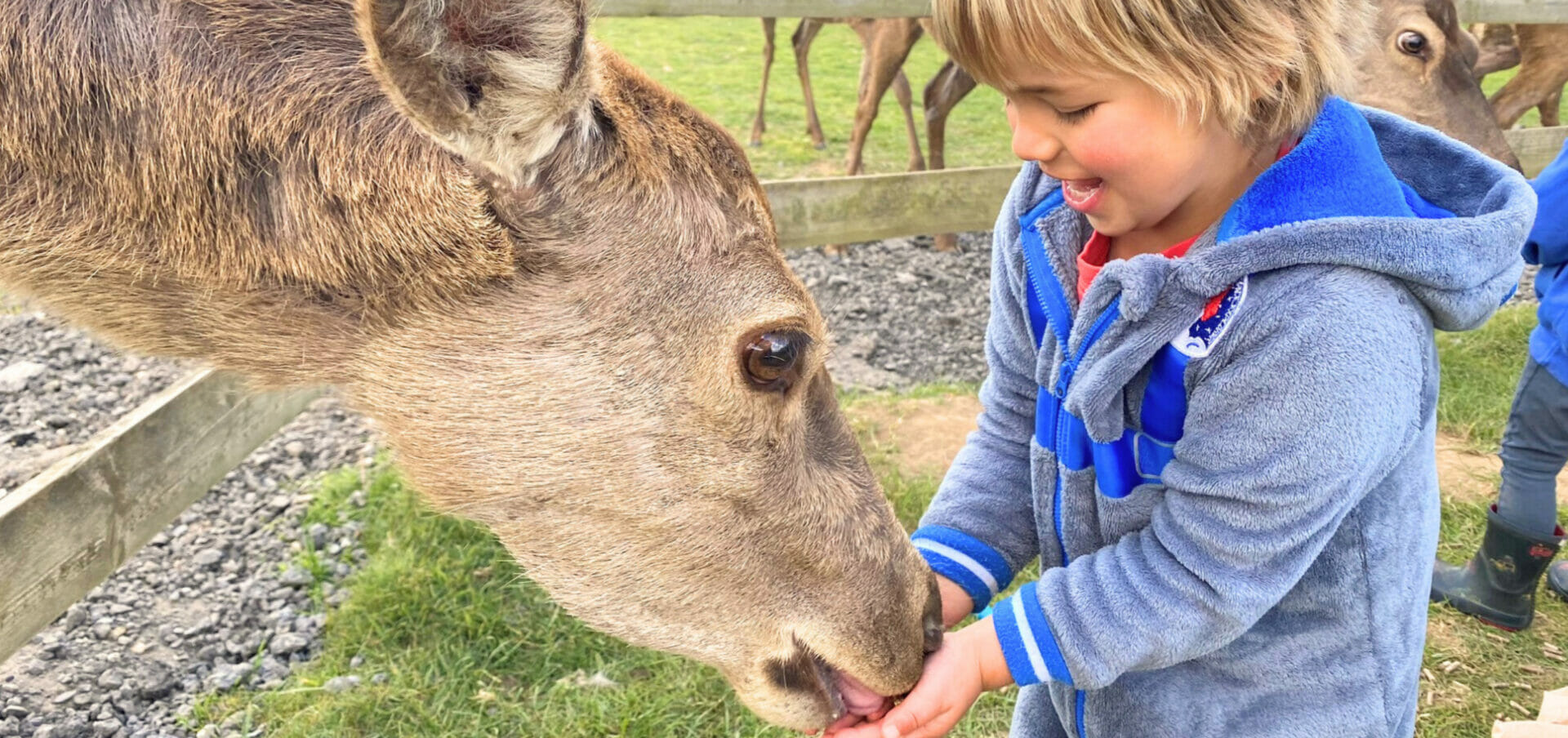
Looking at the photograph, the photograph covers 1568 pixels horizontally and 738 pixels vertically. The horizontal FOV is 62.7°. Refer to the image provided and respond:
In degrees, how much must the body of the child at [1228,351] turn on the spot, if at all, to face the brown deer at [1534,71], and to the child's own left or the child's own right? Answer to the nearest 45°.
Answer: approximately 135° to the child's own right

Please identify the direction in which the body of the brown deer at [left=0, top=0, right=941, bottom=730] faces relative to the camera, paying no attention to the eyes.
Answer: to the viewer's right

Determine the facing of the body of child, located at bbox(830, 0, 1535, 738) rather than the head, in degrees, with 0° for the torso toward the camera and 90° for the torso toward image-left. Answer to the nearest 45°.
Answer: approximately 45°

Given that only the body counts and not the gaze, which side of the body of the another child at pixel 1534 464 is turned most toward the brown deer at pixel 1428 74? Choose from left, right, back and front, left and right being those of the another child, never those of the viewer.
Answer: right

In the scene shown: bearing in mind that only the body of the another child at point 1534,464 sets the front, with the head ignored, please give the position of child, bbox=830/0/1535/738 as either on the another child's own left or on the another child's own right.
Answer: on the another child's own left

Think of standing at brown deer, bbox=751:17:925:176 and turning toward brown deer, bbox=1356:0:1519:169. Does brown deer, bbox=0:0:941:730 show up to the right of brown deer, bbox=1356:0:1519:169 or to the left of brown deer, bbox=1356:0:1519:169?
right

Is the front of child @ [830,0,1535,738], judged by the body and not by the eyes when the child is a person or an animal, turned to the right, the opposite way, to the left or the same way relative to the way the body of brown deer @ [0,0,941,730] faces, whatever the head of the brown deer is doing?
the opposite way

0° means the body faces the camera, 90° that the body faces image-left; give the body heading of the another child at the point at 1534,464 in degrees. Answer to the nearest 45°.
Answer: approximately 90°

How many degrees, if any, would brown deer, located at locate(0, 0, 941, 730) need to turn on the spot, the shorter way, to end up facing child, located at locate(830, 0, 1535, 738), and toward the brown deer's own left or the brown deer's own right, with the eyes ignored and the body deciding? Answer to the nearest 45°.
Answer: approximately 45° to the brown deer's own right

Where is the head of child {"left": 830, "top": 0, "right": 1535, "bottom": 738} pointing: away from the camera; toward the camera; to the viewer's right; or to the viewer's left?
to the viewer's left

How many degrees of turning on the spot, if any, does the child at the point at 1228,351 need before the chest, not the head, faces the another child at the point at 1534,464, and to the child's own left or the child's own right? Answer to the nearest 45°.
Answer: approximately 180°

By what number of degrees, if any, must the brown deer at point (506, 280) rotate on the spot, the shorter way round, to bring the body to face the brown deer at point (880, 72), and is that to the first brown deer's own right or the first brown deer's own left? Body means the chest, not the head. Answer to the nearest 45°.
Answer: approximately 45° to the first brown deer's own left
